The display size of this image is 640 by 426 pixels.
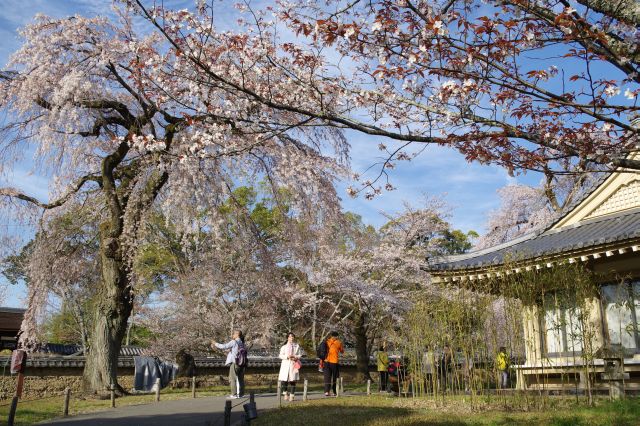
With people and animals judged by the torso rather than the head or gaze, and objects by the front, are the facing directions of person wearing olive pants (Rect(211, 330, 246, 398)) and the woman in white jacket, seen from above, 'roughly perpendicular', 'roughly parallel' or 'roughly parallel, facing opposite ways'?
roughly perpendicular

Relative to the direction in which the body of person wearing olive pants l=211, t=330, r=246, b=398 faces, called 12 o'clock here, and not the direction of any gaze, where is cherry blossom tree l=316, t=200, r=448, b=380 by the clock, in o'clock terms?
The cherry blossom tree is roughly at 4 o'clock from the person wearing olive pants.

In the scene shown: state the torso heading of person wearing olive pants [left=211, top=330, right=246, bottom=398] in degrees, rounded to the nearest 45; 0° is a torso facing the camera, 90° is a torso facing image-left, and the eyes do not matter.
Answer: approximately 90°

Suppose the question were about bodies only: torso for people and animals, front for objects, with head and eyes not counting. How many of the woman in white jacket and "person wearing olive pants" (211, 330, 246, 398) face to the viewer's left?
1

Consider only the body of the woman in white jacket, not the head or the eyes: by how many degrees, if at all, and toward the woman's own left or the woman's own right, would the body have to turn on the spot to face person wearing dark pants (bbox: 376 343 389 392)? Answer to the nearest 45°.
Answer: approximately 135° to the woman's own left

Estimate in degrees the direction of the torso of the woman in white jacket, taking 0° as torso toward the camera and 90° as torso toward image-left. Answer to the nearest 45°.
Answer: approximately 0°

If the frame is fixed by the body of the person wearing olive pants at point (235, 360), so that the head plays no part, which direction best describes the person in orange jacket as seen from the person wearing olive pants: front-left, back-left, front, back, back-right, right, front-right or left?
back

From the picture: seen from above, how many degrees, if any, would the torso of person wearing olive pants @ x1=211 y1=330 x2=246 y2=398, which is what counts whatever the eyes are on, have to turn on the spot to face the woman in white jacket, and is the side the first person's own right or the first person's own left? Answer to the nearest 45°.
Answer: approximately 180°

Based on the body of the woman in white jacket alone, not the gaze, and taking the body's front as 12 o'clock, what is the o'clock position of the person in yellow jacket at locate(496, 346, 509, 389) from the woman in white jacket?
The person in yellow jacket is roughly at 9 o'clock from the woman in white jacket.

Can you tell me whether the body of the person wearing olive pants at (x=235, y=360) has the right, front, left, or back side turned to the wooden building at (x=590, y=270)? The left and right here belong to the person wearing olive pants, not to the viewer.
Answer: back

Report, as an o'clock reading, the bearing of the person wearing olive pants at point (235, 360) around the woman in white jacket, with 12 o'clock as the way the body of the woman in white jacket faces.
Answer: The person wearing olive pants is roughly at 3 o'clock from the woman in white jacket.

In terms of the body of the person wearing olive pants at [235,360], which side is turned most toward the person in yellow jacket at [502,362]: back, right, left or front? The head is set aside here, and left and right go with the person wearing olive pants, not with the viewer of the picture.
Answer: back

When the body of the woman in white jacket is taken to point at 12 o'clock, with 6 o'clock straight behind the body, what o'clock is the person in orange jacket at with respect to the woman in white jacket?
The person in orange jacket is roughly at 8 o'clock from the woman in white jacket.

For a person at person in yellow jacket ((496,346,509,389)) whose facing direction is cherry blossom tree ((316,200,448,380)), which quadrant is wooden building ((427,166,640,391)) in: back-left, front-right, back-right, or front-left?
back-right
